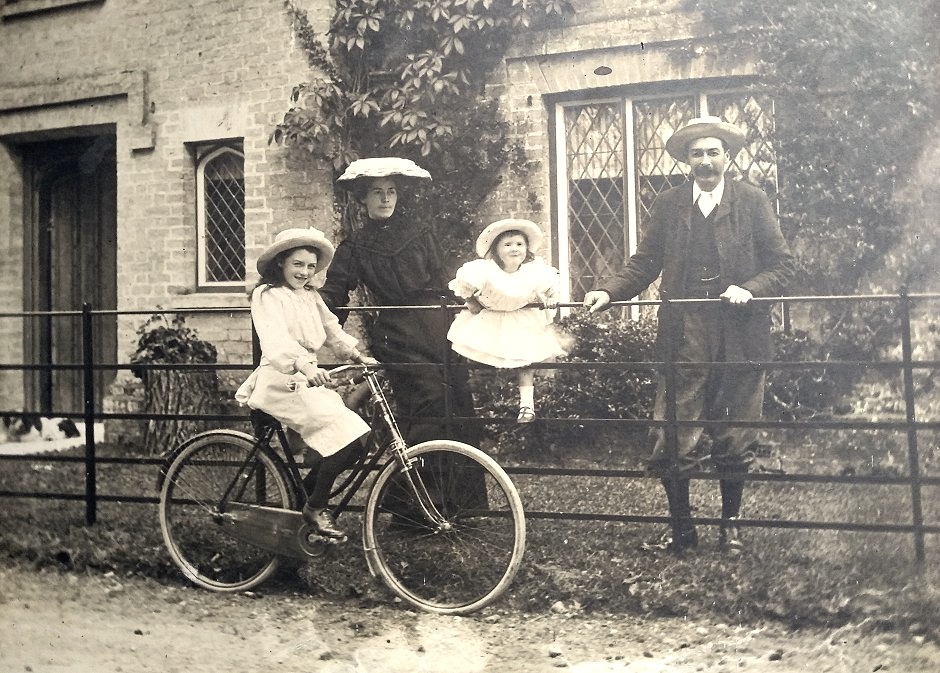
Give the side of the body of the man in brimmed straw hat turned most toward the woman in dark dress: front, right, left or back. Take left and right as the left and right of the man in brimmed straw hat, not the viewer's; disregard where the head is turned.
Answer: right

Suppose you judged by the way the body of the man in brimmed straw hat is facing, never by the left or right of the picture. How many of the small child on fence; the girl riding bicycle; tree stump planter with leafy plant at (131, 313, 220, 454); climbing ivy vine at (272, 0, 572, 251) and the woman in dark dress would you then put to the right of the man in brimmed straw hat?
5

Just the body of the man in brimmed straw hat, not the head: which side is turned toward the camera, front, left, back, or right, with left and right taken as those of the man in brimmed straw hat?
front

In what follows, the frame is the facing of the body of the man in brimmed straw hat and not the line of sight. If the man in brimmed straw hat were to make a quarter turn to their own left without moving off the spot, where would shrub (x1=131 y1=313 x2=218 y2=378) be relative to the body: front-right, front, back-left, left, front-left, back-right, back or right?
back

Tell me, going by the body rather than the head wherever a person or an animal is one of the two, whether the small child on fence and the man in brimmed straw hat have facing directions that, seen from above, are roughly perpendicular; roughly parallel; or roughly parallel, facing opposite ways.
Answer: roughly parallel

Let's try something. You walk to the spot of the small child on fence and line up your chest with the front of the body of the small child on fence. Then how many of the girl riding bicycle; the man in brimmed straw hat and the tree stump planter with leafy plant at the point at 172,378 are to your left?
1

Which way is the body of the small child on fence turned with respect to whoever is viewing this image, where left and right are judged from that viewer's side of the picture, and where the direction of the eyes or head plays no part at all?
facing the viewer

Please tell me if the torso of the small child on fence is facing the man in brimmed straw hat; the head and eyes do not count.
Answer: no

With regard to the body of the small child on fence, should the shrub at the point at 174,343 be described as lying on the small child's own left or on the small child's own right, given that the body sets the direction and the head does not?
on the small child's own right

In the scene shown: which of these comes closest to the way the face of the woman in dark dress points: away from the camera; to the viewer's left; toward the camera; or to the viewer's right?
toward the camera

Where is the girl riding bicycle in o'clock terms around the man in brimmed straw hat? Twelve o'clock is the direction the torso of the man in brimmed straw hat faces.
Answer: The girl riding bicycle is roughly at 3 o'clock from the man in brimmed straw hat.

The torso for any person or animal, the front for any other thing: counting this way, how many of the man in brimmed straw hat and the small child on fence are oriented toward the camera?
2
